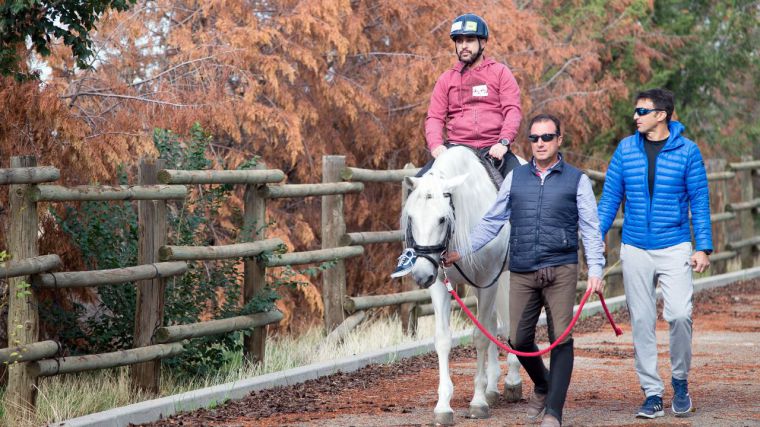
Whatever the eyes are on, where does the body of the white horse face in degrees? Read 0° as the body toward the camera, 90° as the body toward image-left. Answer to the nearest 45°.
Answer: approximately 45°

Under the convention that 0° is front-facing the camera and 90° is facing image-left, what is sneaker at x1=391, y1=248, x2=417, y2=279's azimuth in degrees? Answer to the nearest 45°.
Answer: approximately 45°

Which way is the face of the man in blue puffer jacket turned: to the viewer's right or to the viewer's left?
to the viewer's left

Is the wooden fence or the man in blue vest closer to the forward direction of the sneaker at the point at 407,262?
the wooden fence

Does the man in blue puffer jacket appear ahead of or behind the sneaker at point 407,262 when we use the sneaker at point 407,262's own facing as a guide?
behind
